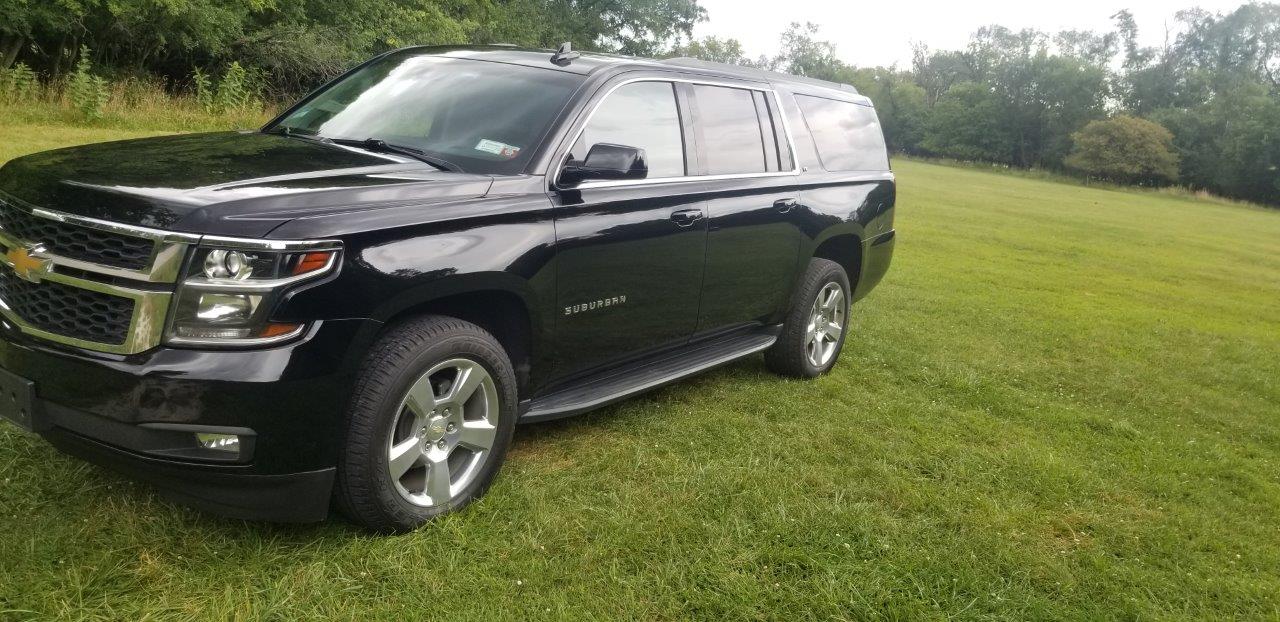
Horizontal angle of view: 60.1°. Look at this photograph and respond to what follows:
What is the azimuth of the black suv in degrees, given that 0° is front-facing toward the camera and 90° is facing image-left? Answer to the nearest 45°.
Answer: approximately 45°
